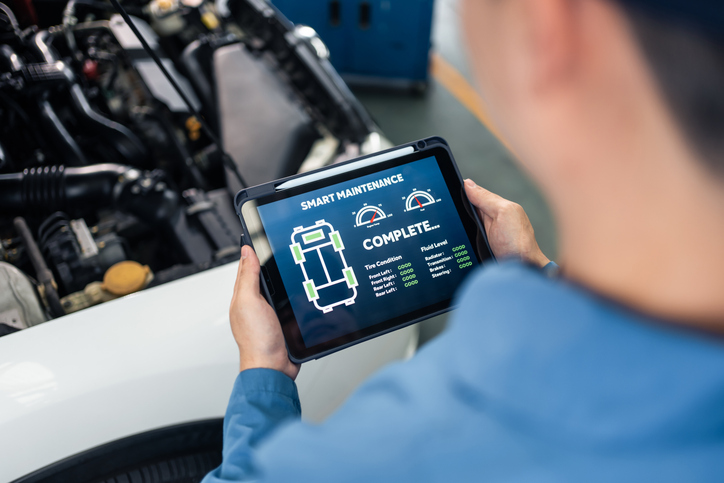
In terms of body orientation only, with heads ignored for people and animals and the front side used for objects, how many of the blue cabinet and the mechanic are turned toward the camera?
1

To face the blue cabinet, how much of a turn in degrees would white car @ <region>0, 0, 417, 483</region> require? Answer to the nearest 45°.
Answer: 0° — it already faces it

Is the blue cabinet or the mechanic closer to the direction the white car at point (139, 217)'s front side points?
the blue cabinet

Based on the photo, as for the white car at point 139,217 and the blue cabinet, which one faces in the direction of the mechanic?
the blue cabinet

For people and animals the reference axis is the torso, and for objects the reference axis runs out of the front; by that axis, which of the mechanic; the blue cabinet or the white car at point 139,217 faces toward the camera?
the blue cabinet

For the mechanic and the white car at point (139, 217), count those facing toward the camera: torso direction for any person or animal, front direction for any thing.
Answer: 0

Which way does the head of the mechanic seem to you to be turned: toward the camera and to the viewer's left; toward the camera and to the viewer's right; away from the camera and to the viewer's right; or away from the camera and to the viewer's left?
away from the camera and to the viewer's left

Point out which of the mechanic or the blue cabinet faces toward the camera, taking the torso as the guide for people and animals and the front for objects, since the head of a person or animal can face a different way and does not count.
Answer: the blue cabinet

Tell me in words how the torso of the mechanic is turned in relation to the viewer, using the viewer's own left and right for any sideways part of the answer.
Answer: facing away from the viewer and to the left of the viewer

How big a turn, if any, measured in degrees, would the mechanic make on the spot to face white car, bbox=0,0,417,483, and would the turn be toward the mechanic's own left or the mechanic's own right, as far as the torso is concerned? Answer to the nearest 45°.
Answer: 0° — they already face it

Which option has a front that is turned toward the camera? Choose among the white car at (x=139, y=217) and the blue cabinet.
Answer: the blue cabinet

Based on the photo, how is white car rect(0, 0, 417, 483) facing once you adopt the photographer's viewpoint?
facing away from the viewer and to the right of the viewer

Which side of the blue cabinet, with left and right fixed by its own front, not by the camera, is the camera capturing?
front
